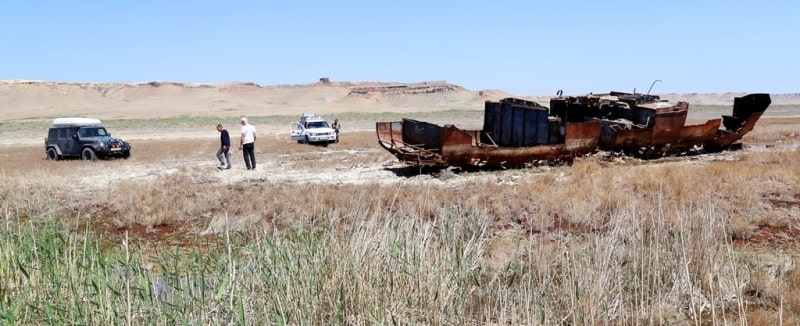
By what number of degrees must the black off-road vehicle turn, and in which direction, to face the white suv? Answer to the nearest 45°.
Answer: approximately 45° to its left

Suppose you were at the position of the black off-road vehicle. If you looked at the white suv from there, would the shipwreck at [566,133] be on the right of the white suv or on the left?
right

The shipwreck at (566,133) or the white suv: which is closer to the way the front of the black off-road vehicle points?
the shipwreck

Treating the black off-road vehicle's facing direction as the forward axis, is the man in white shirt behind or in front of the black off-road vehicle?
in front

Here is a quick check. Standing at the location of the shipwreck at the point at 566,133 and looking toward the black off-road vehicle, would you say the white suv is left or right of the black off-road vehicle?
right

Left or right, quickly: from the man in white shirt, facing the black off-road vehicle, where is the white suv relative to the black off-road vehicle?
right

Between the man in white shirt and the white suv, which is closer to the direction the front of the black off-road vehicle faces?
the man in white shirt

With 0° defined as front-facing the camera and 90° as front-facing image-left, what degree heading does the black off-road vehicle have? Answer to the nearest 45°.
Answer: approximately 315°

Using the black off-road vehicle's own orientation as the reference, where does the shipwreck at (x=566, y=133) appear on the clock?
The shipwreck is roughly at 12 o'clock from the black off-road vehicle.
